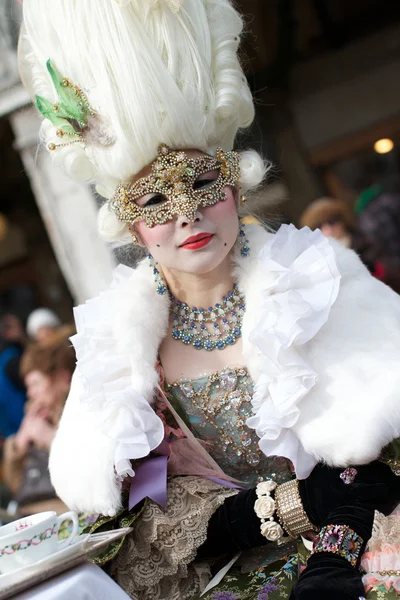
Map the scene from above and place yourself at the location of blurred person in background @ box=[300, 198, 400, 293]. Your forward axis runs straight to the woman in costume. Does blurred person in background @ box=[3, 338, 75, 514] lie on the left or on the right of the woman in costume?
right

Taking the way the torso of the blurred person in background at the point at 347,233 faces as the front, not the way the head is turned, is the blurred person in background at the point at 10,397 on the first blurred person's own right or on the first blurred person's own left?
on the first blurred person's own right

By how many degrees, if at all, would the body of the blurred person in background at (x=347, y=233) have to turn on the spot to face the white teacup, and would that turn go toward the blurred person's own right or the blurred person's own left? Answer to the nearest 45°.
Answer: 0° — they already face it

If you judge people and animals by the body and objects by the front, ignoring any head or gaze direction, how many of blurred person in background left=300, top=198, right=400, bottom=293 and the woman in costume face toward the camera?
2

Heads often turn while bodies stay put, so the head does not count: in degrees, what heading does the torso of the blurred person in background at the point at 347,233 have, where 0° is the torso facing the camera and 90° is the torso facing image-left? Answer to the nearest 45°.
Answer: approximately 0°

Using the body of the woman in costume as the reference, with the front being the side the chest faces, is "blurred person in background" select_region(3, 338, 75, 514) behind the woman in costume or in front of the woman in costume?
behind
